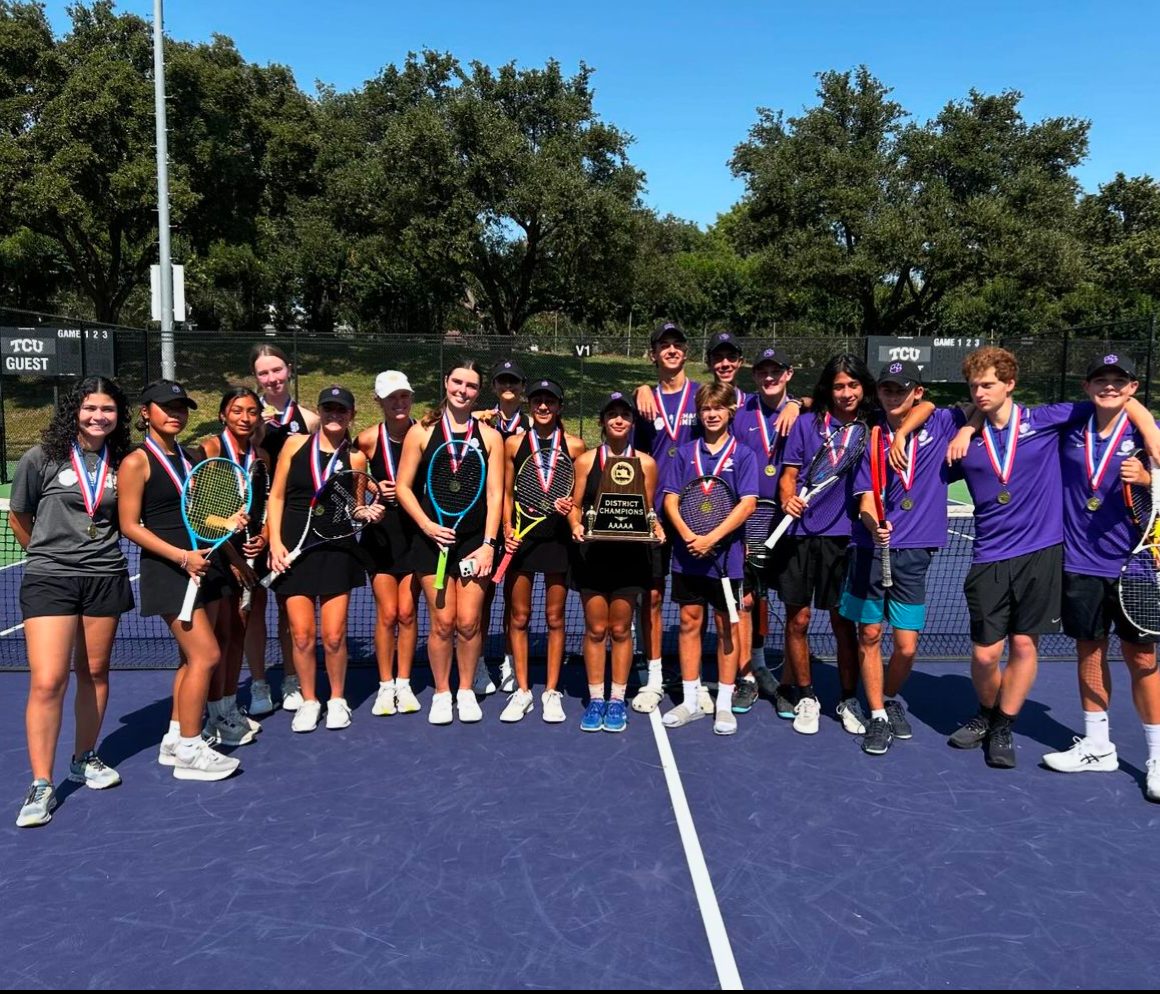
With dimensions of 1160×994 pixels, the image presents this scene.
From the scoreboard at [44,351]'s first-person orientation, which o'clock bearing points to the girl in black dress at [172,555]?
The girl in black dress is roughly at 12 o'clock from the scoreboard.

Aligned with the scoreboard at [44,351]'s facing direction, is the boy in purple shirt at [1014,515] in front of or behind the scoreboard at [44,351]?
in front

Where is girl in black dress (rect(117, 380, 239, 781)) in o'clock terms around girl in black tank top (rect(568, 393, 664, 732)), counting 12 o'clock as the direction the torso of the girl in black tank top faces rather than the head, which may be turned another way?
The girl in black dress is roughly at 2 o'clock from the girl in black tank top.

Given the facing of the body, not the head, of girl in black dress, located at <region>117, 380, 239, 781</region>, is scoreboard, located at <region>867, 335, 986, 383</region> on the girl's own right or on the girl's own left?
on the girl's own left

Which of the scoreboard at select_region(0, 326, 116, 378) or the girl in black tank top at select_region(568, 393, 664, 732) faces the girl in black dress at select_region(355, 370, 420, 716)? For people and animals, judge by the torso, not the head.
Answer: the scoreboard
